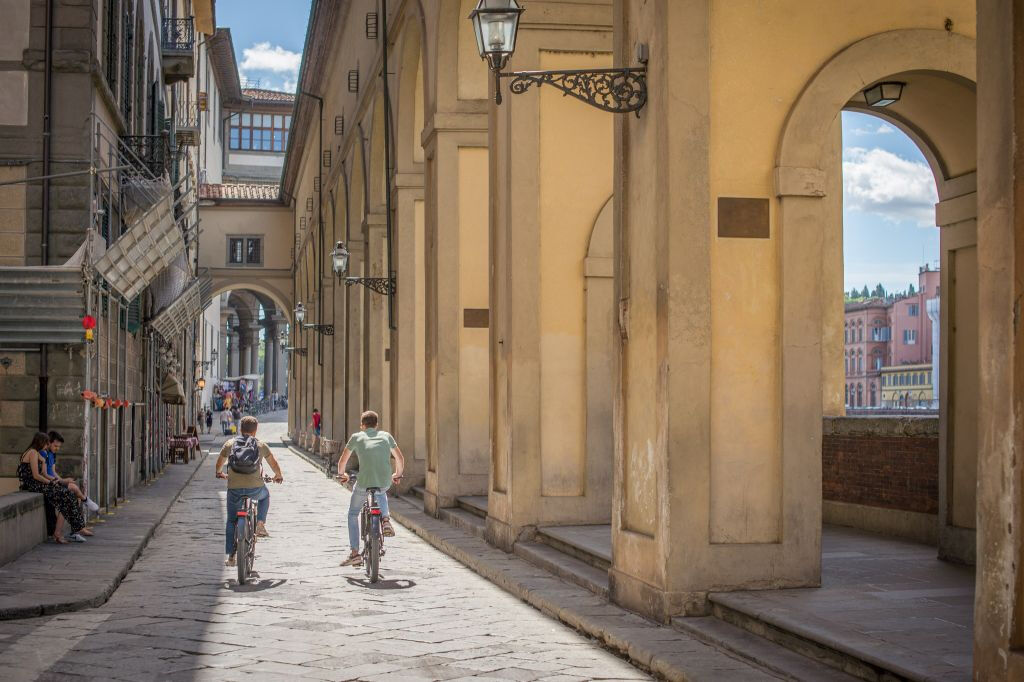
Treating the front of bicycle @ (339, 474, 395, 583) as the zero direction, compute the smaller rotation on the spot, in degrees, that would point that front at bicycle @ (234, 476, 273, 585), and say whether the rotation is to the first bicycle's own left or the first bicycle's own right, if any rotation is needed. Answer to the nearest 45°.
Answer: approximately 90° to the first bicycle's own left

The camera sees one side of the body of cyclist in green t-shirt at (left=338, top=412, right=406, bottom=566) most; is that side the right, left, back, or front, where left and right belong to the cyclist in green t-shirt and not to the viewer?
back

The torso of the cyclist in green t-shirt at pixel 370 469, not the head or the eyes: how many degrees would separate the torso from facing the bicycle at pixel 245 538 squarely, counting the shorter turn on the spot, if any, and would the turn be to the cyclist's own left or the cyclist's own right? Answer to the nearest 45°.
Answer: approximately 135° to the cyclist's own left

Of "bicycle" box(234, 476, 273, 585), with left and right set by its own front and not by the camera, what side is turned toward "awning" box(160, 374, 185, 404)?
front

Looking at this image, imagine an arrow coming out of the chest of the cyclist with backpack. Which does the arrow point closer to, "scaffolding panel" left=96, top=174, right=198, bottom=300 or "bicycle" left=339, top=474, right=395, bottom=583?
the scaffolding panel

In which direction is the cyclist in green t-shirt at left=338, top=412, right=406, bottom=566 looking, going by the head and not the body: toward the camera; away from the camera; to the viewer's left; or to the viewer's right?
away from the camera

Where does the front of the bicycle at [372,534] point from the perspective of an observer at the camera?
facing away from the viewer

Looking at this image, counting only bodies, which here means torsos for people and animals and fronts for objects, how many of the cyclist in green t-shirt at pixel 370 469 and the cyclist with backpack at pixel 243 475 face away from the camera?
2

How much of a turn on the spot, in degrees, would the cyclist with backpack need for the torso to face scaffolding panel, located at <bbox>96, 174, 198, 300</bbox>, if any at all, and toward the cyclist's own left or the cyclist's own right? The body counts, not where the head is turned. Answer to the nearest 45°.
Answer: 0° — they already face it

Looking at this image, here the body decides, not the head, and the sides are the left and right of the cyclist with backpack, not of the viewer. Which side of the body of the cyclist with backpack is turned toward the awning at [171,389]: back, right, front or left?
front

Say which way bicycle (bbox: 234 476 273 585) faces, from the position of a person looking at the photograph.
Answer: facing away from the viewer

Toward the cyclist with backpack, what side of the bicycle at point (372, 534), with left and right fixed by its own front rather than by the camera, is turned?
left

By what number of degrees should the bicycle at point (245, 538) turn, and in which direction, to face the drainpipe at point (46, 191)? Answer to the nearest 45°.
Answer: approximately 45° to its left

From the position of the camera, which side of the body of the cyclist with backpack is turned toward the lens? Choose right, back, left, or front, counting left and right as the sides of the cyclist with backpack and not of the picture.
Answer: back

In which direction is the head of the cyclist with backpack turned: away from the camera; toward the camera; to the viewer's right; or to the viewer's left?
away from the camera
